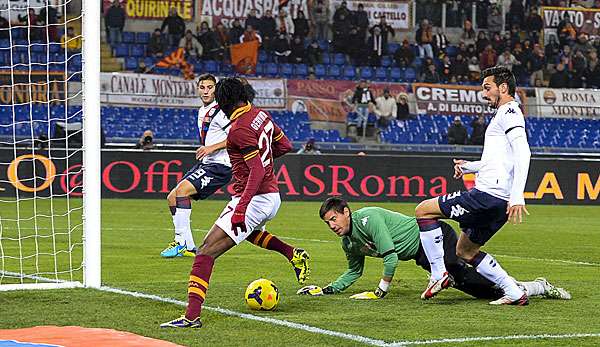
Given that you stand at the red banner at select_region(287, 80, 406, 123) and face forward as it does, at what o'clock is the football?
The football is roughly at 12 o'clock from the red banner.

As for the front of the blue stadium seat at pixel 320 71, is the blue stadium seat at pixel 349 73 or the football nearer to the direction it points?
the football

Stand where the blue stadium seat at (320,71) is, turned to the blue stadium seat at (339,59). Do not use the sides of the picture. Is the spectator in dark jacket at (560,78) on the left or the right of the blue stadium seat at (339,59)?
right

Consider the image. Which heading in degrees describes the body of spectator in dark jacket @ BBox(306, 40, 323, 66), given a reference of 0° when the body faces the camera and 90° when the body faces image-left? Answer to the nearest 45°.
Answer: approximately 0°

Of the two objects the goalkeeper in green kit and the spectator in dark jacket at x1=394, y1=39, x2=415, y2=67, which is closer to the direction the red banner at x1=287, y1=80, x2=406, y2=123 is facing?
the goalkeeper in green kit

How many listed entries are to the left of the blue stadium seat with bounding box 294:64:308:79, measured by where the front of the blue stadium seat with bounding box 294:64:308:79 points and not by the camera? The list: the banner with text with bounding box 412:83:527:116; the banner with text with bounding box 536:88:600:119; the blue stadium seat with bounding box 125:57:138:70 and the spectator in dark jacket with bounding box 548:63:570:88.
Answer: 3

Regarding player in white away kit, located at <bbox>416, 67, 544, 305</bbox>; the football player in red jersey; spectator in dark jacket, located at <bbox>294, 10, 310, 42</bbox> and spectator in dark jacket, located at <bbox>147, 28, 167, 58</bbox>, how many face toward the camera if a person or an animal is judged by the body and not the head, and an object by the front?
2

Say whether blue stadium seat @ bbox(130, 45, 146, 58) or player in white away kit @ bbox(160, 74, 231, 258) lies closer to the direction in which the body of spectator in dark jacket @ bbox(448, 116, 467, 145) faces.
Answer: the player in white away kit

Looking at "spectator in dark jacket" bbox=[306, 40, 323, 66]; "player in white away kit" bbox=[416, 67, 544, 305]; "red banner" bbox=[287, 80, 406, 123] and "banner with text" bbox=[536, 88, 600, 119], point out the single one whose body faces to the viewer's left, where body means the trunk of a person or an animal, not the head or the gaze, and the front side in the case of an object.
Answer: the player in white away kit

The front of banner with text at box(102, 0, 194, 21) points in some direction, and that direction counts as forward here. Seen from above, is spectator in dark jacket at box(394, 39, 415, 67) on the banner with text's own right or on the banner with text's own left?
on the banner with text's own left

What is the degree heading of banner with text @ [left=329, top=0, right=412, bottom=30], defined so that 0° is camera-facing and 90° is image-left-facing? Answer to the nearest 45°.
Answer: approximately 0°

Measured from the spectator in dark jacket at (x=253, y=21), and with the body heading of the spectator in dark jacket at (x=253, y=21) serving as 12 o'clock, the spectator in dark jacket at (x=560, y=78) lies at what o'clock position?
the spectator in dark jacket at (x=560, y=78) is roughly at 9 o'clock from the spectator in dark jacket at (x=253, y=21).

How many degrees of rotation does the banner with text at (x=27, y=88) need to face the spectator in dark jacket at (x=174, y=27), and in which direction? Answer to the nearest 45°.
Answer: approximately 135° to its left

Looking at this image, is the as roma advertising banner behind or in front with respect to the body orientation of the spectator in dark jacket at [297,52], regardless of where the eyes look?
in front

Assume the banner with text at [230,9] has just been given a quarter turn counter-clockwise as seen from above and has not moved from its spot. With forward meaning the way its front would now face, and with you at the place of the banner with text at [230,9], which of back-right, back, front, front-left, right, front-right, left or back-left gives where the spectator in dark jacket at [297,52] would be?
front
